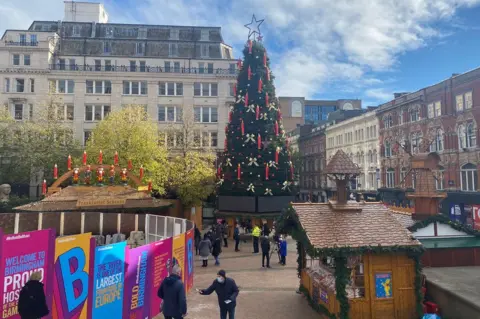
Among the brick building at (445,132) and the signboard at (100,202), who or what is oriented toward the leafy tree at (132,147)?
the brick building

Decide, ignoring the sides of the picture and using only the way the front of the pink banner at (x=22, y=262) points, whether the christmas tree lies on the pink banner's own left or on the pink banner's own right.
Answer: on the pink banner's own left

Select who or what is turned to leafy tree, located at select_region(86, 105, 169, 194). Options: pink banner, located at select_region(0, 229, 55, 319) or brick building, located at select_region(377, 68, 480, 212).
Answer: the brick building

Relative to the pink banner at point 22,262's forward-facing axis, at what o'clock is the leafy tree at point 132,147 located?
The leafy tree is roughly at 8 o'clock from the pink banner.

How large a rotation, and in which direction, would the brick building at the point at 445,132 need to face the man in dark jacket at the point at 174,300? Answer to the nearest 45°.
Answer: approximately 45° to its left

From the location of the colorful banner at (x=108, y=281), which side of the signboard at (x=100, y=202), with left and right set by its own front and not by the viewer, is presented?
front

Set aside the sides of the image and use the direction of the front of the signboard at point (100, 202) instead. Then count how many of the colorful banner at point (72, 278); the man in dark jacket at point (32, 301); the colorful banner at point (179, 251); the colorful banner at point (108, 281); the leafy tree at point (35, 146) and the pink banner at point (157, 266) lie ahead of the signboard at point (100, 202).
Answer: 5

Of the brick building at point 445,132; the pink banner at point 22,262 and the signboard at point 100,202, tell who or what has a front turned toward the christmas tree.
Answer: the brick building

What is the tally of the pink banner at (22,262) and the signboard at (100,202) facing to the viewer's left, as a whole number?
0

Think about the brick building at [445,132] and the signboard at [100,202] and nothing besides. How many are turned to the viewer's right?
0

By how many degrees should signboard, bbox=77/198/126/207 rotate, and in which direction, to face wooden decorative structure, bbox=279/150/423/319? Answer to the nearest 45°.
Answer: approximately 45° to its left

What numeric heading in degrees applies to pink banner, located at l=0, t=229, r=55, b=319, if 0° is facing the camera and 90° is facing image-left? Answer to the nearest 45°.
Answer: approximately 315°

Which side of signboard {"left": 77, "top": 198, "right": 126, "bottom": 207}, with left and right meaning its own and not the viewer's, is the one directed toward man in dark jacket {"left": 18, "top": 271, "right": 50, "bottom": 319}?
front

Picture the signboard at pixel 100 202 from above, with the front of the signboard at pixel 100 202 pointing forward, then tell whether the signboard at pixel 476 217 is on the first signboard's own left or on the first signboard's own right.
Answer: on the first signboard's own left

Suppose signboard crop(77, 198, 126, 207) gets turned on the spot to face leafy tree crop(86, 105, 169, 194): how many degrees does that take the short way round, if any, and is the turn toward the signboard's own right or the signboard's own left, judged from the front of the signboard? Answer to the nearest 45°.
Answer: approximately 180°

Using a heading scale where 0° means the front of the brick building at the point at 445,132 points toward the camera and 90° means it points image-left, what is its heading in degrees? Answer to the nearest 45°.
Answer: approximately 45°

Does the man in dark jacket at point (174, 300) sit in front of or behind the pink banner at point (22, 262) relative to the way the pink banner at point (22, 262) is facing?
in front
